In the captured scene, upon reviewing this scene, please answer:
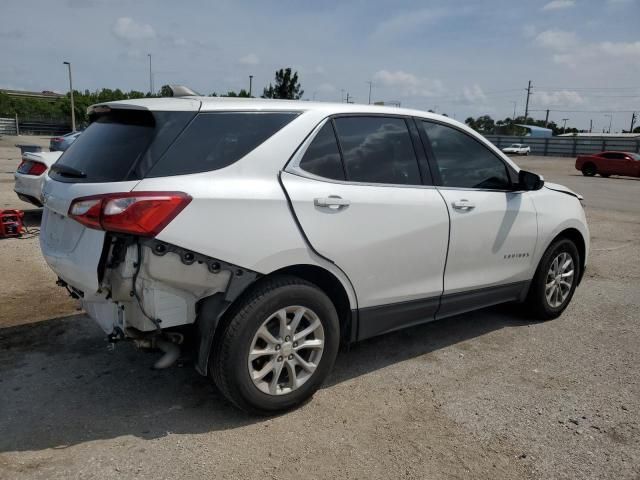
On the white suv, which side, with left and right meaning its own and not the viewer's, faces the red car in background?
front

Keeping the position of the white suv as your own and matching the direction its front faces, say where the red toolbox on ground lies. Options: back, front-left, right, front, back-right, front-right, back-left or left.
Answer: left

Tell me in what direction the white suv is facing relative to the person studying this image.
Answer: facing away from the viewer and to the right of the viewer

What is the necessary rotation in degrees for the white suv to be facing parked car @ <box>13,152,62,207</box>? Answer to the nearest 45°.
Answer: approximately 90° to its left

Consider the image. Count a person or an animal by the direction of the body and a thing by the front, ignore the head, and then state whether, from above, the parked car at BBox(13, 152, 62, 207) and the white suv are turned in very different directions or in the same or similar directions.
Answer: same or similar directions

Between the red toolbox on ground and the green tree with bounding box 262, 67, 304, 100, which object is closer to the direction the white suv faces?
the green tree

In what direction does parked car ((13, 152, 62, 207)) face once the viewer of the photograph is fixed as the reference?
facing away from the viewer and to the right of the viewer

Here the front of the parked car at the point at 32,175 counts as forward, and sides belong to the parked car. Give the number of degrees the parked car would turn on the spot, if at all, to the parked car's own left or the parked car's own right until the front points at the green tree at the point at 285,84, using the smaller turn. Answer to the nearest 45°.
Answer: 0° — it already faces it

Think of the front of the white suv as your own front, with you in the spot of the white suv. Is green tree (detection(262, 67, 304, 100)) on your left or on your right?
on your left

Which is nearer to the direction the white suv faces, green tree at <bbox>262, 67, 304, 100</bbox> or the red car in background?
the red car in background

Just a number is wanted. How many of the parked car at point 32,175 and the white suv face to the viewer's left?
0

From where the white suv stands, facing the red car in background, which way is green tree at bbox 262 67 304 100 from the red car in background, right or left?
left

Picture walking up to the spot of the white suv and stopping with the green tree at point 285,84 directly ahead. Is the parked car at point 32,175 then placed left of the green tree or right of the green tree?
left
